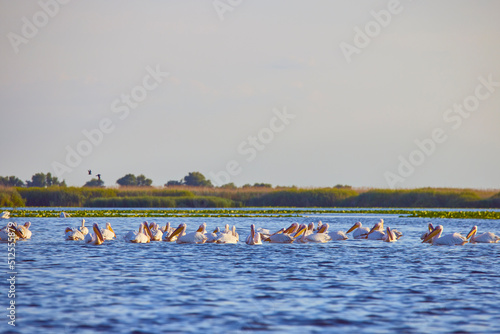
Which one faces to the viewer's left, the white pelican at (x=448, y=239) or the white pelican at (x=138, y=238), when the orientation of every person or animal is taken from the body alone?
the white pelican at (x=448, y=239)

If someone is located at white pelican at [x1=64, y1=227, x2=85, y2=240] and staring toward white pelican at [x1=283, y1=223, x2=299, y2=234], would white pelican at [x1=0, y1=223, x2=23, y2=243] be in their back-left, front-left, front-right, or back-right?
back-right

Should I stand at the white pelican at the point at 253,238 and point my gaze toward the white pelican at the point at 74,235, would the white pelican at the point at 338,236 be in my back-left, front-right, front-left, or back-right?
back-right

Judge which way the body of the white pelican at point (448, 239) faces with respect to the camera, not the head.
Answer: to the viewer's left

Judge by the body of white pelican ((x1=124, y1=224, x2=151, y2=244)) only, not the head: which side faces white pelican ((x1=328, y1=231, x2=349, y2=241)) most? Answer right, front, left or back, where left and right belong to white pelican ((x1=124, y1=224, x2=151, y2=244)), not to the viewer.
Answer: front

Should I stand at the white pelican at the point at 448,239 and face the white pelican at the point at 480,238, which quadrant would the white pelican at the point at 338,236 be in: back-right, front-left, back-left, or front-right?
back-left

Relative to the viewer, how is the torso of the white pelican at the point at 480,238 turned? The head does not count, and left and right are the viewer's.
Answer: facing to the left of the viewer

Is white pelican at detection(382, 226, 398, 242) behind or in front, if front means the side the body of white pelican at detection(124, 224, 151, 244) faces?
in front
